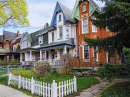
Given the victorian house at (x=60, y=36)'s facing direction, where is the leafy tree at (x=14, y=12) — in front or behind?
in front

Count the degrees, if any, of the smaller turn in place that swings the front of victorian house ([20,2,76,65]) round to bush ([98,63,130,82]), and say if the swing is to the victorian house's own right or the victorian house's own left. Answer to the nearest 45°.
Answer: approximately 45° to the victorian house's own left

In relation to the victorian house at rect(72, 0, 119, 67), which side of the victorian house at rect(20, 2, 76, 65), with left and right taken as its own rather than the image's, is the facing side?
left

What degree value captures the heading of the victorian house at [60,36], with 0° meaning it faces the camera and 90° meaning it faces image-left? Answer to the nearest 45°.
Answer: approximately 45°

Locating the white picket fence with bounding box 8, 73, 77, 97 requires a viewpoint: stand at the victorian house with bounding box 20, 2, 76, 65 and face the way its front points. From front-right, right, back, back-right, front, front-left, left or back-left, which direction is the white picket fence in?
front-left

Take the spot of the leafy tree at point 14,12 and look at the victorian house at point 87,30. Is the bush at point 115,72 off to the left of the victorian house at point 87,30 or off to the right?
right
